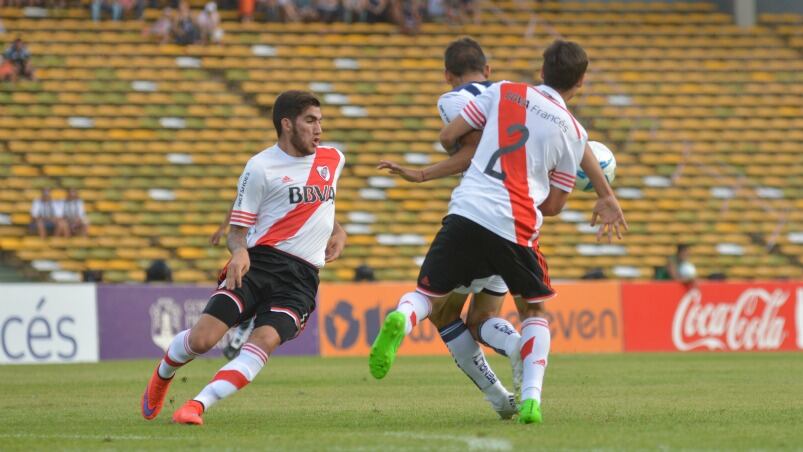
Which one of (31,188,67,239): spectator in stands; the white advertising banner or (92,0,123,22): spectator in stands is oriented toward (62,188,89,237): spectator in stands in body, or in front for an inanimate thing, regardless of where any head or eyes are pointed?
(92,0,123,22): spectator in stands

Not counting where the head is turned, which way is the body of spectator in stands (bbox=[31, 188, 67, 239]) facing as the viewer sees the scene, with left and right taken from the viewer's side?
facing the viewer

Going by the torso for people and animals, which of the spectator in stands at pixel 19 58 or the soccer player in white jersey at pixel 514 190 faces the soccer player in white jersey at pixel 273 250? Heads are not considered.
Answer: the spectator in stands

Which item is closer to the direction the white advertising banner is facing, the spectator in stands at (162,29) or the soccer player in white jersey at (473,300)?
the soccer player in white jersey

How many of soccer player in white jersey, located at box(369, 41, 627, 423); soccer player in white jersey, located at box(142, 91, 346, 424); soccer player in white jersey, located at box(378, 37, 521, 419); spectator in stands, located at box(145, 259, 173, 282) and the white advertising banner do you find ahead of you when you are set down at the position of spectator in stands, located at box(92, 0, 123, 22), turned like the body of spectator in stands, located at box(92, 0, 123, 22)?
5

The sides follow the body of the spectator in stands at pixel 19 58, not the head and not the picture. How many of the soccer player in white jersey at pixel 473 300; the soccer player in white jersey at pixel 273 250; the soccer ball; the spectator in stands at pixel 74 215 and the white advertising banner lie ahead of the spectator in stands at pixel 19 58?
5

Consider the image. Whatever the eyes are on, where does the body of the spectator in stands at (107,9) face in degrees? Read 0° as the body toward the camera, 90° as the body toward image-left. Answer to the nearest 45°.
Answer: approximately 0°

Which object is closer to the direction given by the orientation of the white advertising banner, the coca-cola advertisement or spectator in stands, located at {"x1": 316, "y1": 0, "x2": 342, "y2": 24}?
the coca-cola advertisement

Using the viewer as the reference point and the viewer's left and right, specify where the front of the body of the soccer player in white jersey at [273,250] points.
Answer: facing the viewer and to the right of the viewer

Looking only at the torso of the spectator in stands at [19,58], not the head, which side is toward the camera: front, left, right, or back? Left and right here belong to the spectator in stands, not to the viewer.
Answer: front

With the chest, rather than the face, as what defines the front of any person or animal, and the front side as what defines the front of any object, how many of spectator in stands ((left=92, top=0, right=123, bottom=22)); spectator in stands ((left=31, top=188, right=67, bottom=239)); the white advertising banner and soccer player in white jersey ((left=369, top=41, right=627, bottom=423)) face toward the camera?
3

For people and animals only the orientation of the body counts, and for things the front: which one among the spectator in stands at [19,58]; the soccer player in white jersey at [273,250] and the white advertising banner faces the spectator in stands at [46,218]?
the spectator in stands at [19,58]
